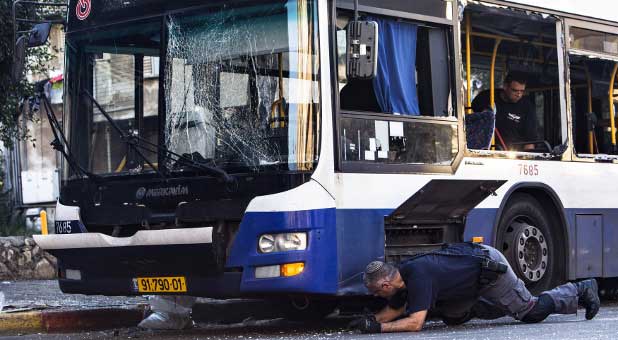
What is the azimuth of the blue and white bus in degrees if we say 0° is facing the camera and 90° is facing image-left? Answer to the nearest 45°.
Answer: approximately 45°
